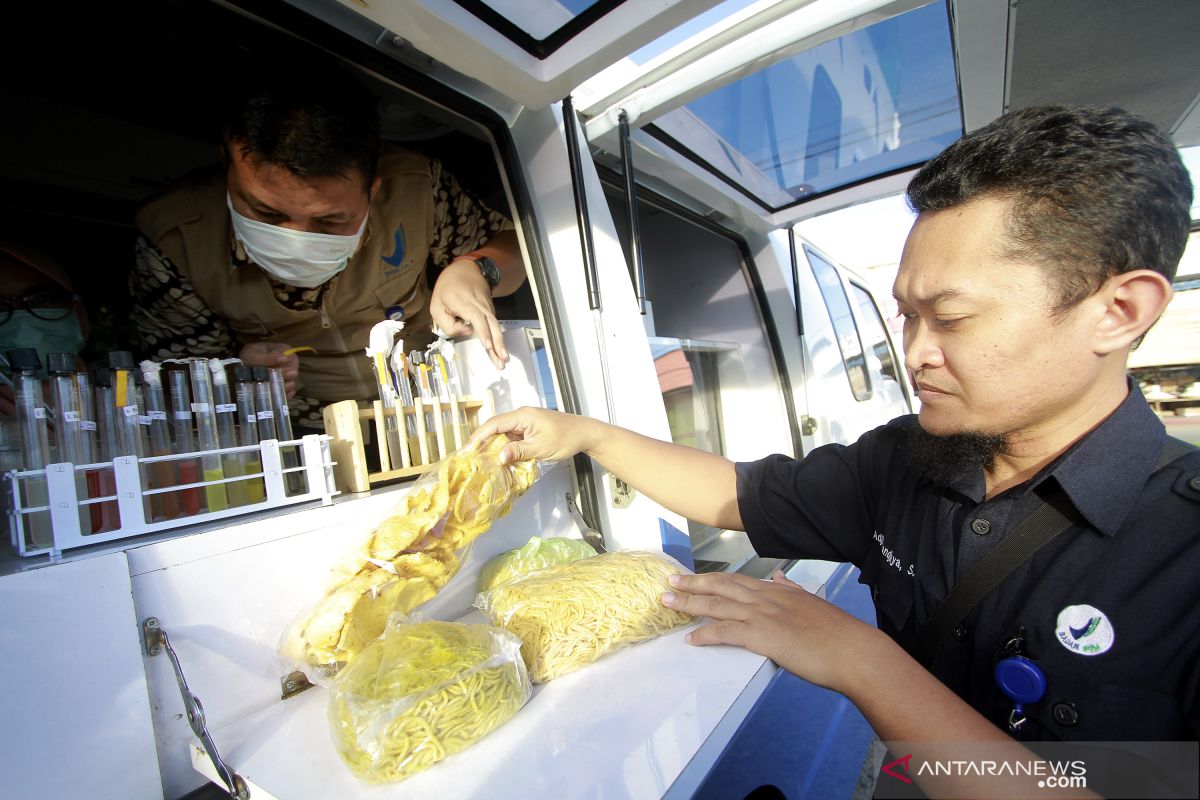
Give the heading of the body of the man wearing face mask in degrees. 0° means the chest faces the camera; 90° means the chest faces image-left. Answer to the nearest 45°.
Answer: approximately 0°

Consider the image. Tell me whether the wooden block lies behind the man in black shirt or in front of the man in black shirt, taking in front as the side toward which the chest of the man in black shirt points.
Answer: in front

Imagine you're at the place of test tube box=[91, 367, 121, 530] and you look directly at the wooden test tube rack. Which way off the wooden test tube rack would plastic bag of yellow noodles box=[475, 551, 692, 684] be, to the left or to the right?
right

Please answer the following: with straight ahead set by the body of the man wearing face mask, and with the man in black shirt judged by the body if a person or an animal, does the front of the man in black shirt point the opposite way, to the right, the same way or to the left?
to the right

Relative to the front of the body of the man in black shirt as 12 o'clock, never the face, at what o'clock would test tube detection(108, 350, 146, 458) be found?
The test tube is roughly at 1 o'clock from the man in black shirt.

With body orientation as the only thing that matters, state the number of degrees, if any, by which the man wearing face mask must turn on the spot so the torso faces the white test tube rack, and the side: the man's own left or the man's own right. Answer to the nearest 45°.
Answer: approximately 45° to the man's own right
